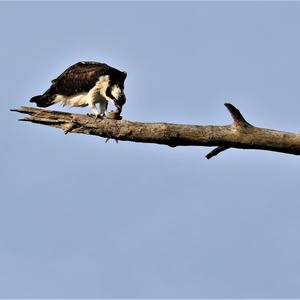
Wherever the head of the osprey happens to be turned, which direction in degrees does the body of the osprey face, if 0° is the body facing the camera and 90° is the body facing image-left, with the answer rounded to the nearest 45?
approximately 270°
